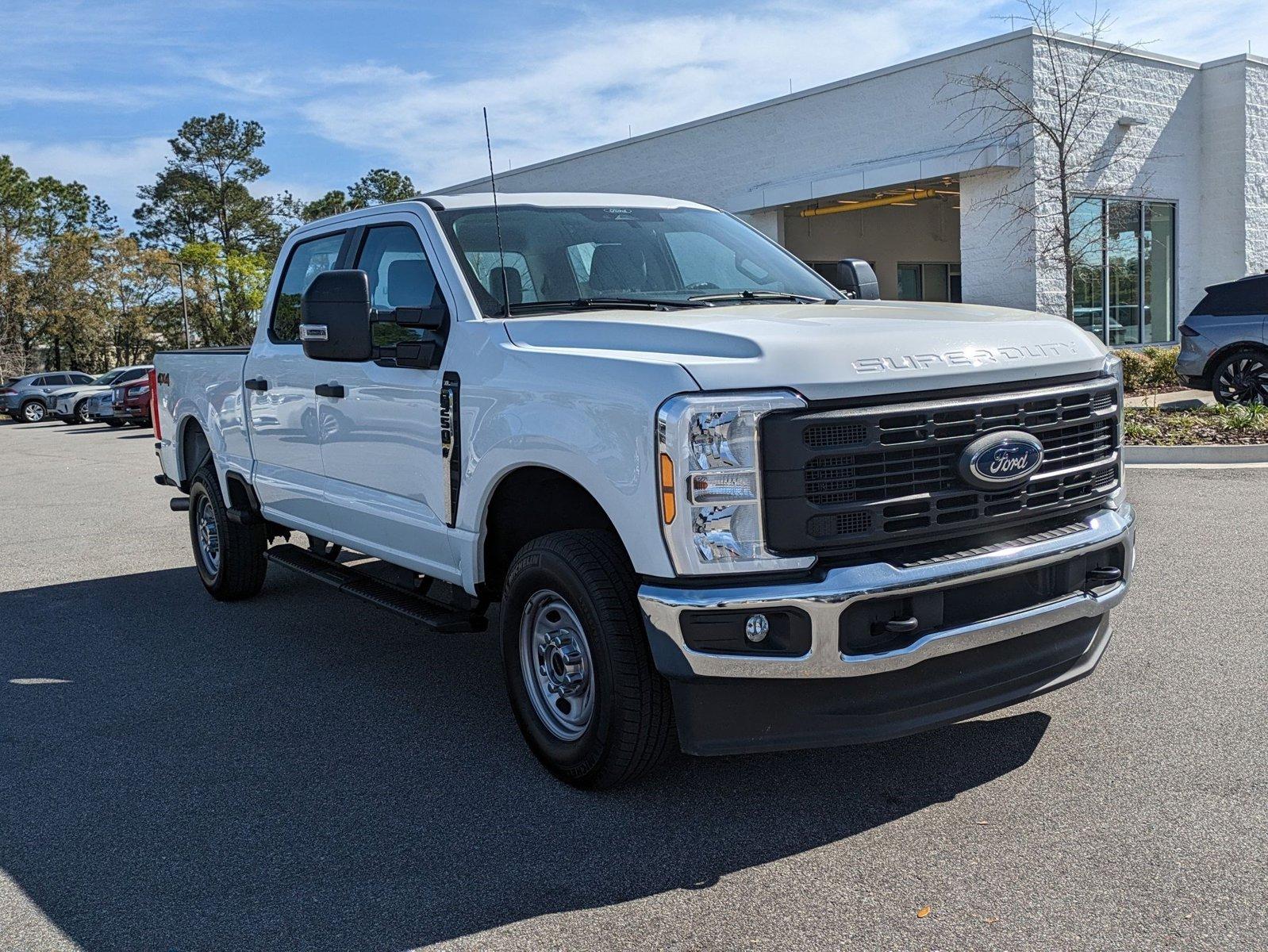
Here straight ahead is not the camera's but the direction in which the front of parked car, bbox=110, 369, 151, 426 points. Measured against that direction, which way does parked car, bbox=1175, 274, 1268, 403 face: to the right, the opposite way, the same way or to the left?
to the left

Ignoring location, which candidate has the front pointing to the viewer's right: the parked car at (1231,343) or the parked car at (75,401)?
the parked car at (1231,343)

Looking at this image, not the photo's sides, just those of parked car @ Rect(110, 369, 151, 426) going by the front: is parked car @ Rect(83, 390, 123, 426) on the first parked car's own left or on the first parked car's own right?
on the first parked car's own right

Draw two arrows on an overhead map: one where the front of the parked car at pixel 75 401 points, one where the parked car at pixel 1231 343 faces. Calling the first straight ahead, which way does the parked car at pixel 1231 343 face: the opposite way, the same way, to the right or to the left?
to the left

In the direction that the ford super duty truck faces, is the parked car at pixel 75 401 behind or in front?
behind

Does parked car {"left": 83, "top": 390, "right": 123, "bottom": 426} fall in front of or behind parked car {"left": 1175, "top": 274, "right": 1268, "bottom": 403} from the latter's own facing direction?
behind

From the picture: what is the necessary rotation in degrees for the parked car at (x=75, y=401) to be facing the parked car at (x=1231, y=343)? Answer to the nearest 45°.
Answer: approximately 90° to its left

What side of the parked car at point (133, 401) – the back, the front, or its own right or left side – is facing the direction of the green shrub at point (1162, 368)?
left

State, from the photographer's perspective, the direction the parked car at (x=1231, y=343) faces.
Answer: facing to the right of the viewer

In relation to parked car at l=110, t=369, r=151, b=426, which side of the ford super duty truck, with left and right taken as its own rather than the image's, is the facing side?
back
